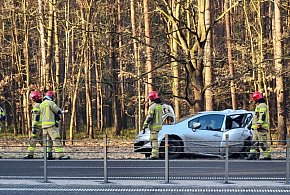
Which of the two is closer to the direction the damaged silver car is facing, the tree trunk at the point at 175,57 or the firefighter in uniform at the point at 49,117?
the firefighter in uniform

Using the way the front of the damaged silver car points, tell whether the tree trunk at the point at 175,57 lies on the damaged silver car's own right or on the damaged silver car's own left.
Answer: on the damaged silver car's own right

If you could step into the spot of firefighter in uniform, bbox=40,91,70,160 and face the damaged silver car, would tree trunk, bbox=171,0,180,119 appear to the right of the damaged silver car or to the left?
left

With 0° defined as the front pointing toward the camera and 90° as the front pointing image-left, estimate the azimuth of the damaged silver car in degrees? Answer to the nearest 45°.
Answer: approximately 45°

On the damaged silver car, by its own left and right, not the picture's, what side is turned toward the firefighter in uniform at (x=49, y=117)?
front
